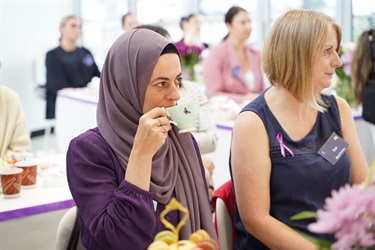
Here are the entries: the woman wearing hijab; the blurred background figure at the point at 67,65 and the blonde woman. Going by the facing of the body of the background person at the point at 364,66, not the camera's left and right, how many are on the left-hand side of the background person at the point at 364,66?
1

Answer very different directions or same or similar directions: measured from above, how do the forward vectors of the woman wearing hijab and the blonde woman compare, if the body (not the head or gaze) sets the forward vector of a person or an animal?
same or similar directions

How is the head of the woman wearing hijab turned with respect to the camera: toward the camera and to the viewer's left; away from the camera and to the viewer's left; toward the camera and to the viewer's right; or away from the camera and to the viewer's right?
toward the camera and to the viewer's right

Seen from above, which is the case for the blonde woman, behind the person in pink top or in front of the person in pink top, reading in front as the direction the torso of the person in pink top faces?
in front

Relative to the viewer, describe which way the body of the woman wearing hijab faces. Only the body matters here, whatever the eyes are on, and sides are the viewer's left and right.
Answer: facing the viewer and to the right of the viewer
